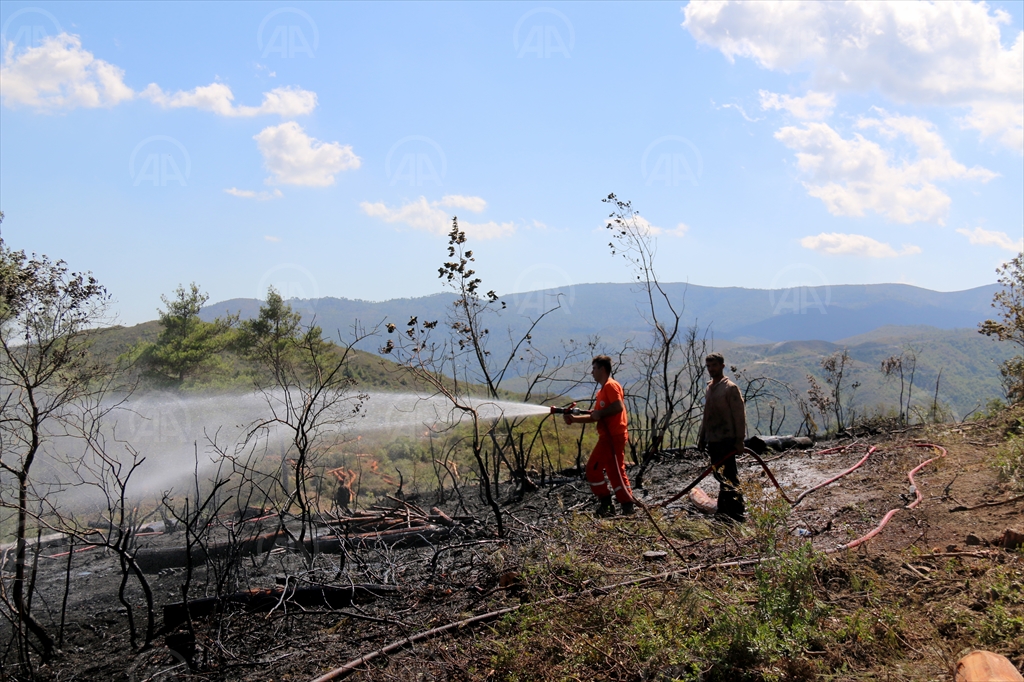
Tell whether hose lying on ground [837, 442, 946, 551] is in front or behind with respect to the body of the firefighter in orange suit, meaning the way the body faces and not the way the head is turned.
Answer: behind

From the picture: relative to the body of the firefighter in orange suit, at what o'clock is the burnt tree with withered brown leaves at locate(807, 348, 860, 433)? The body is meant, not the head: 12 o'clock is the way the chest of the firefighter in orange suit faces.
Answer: The burnt tree with withered brown leaves is roughly at 4 o'clock from the firefighter in orange suit.

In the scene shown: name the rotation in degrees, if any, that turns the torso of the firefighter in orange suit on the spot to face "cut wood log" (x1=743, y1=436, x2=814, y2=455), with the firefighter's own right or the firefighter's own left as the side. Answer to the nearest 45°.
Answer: approximately 135° to the firefighter's own right

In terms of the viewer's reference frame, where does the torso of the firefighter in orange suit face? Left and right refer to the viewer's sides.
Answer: facing to the left of the viewer

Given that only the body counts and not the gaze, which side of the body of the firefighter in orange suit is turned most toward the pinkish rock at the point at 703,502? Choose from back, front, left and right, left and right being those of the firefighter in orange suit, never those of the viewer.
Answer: back

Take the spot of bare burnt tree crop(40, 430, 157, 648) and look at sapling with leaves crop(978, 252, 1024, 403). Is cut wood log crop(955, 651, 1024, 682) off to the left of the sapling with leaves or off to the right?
right

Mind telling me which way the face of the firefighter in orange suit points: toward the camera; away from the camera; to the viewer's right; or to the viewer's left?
to the viewer's left

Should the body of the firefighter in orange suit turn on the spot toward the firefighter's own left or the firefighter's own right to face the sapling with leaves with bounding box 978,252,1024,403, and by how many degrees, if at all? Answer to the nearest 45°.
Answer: approximately 135° to the firefighter's own right

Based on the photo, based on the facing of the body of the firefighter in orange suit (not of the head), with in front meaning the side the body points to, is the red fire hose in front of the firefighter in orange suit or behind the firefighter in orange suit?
behind

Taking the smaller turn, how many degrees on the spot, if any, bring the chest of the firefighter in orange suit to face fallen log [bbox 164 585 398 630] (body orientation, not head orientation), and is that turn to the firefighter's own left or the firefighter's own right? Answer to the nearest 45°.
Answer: approximately 45° to the firefighter's own left

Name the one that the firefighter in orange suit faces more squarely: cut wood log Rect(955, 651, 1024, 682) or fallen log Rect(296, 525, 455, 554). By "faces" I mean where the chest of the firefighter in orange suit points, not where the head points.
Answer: the fallen log
